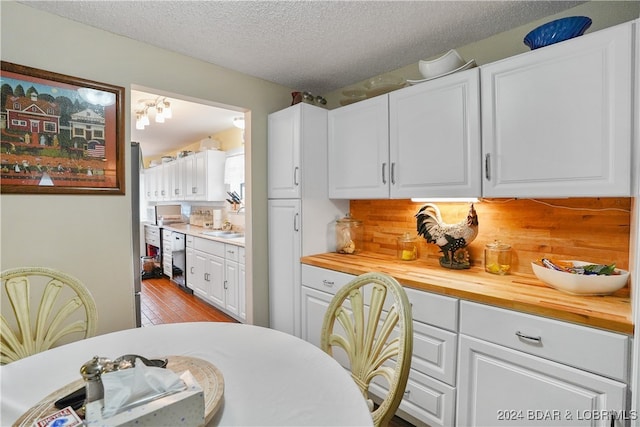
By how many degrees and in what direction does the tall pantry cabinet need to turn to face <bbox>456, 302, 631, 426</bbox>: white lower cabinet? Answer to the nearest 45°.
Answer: approximately 90° to its left

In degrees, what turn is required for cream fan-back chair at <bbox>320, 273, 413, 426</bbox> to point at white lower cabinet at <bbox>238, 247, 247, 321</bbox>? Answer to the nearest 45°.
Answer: approximately 90° to its right

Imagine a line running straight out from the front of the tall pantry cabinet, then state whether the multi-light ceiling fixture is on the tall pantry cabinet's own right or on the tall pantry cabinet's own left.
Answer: on the tall pantry cabinet's own right

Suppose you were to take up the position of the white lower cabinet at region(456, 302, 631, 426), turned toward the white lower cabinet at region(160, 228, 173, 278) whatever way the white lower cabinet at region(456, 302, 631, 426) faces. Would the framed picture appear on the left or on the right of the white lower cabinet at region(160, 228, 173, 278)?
left

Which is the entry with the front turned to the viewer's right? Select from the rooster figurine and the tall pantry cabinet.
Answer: the rooster figurine

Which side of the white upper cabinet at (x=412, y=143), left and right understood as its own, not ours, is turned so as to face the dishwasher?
right

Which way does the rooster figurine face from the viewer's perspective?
to the viewer's right
